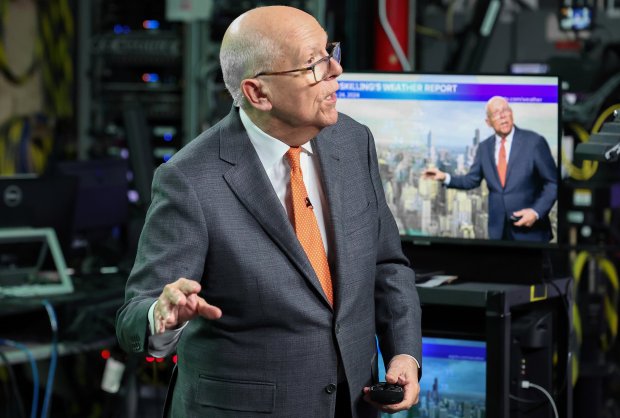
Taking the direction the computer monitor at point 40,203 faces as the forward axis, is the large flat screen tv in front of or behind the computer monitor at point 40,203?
behind

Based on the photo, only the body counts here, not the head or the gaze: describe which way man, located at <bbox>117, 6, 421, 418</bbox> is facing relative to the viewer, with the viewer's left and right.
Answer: facing the viewer and to the right of the viewer

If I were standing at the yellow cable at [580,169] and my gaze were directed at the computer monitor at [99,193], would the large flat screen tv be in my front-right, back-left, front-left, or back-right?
front-left

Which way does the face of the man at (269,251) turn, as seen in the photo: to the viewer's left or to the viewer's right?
to the viewer's right

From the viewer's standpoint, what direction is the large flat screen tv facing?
toward the camera

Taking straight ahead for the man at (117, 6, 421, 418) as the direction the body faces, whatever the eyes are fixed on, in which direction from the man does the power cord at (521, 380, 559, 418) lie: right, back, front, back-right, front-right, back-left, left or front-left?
left

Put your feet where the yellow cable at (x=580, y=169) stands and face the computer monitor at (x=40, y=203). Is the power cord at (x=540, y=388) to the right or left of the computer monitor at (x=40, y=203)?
left

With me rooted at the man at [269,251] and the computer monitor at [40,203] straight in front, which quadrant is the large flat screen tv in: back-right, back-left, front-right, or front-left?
front-right
